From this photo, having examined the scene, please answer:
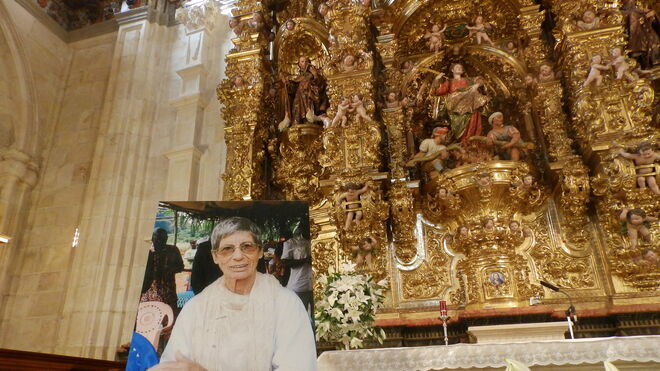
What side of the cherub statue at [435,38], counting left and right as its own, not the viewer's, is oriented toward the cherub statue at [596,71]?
left

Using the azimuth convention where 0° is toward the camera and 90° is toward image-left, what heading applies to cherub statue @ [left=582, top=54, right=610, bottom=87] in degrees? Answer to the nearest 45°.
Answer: approximately 315°

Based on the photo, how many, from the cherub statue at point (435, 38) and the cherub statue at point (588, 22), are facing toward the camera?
2

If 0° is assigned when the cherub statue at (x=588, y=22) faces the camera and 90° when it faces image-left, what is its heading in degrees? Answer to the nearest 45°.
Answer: approximately 0°

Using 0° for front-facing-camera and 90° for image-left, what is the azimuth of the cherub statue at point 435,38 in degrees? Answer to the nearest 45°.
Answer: approximately 0°
